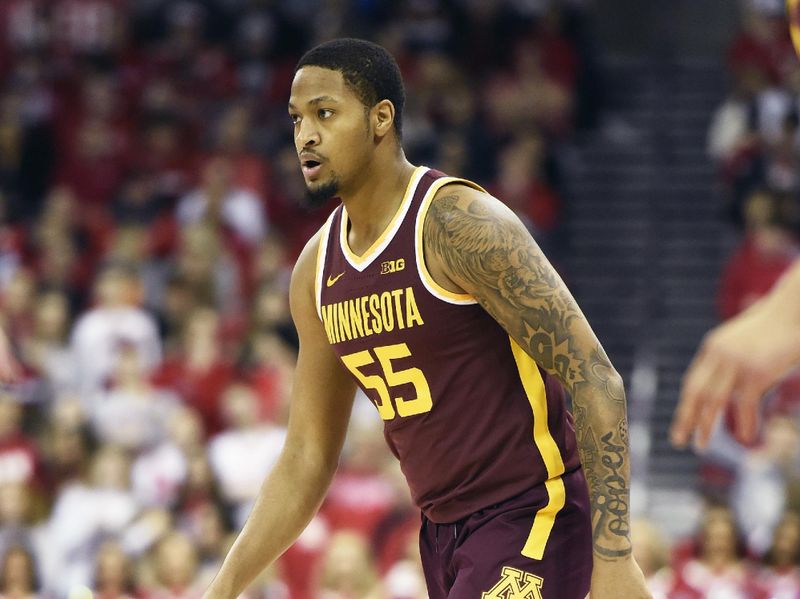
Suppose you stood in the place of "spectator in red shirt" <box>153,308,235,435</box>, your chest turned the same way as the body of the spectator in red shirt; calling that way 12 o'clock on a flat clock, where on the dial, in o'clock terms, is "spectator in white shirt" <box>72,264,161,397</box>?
The spectator in white shirt is roughly at 4 o'clock from the spectator in red shirt.

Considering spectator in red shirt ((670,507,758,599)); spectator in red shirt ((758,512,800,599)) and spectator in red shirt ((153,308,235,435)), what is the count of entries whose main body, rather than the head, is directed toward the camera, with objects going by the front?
3

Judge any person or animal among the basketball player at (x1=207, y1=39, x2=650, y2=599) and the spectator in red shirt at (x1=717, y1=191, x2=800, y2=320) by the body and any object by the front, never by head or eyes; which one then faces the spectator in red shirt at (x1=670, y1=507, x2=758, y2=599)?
the spectator in red shirt at (x1=717, y1=191, x2=800, y2=320)

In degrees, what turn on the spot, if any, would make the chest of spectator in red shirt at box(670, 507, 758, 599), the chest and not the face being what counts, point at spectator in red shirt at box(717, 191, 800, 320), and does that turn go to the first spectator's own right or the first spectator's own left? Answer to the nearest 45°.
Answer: approximately 180°

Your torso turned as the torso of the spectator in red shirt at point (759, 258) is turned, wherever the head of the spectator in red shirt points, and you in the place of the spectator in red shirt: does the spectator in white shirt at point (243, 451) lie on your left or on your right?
on your right

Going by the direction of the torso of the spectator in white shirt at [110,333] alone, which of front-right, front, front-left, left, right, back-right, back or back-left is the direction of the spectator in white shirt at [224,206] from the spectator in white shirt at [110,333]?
back-left

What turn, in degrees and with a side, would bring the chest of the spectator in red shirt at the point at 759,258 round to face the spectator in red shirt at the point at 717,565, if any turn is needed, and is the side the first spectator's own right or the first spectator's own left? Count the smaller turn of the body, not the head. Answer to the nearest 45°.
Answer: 0° — they already face them

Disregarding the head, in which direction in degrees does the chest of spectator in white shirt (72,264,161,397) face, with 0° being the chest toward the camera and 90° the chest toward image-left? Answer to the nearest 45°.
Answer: approximately 0°

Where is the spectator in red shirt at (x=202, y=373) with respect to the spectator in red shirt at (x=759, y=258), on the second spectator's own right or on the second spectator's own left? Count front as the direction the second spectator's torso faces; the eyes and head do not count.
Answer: on the second spectator's own right

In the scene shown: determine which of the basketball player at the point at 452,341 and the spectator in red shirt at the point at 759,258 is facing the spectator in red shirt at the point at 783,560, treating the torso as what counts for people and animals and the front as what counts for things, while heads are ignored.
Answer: the spectator in red shirt at the point at 759,258

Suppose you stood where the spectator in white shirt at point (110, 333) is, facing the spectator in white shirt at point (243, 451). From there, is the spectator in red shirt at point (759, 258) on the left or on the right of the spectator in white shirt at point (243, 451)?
left

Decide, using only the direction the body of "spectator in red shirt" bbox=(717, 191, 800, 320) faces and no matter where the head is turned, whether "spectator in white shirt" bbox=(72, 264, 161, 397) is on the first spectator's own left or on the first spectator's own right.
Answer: on the first spectator's own right
